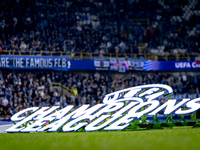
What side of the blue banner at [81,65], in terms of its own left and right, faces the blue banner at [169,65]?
left

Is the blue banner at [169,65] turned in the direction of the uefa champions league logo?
yes

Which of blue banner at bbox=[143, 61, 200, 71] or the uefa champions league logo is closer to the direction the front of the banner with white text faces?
the uefa champions league logo

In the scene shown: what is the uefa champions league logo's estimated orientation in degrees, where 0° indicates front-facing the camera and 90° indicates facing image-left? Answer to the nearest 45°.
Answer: approximately 0°

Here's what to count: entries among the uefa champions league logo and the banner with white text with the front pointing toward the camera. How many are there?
2

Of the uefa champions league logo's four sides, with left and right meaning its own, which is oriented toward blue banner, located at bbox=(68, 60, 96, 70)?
back

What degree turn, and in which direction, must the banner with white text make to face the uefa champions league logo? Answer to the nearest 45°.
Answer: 0° — it already faces it

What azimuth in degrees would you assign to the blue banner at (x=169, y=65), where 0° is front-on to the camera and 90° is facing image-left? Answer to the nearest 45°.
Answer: approximately 0°

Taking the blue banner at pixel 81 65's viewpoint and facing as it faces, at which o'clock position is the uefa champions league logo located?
The uefa champions league logo is roughly at 12 o'clock from the blue banner.

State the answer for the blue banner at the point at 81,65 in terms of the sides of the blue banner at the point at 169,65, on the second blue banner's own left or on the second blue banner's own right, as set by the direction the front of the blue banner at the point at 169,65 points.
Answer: on the second blue banner's own right

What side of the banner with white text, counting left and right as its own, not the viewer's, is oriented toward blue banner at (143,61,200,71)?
left
